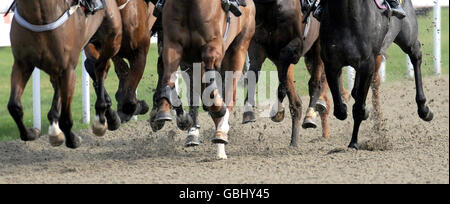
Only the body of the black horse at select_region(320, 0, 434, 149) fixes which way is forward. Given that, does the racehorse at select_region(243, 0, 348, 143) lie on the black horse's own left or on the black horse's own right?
on the black horse's own right

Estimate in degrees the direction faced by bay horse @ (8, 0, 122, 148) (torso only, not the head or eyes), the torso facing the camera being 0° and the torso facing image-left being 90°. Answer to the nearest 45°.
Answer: approximately 45°

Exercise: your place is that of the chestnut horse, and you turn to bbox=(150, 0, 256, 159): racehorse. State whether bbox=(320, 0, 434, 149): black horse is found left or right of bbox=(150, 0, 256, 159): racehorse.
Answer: left

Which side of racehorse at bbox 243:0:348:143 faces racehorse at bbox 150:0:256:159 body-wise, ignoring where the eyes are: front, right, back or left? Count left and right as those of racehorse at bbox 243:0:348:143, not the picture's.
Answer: front

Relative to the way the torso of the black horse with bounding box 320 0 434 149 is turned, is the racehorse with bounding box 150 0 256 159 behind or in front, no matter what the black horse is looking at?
in front

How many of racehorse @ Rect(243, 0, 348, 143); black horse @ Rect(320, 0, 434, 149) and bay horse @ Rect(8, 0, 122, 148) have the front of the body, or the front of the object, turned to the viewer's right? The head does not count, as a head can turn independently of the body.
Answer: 0

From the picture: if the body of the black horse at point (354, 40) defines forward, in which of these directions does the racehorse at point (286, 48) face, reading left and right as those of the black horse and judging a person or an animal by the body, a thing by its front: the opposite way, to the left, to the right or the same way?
the same way

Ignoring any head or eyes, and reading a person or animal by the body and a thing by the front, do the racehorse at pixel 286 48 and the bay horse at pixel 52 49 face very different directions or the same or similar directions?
same or similar directions
